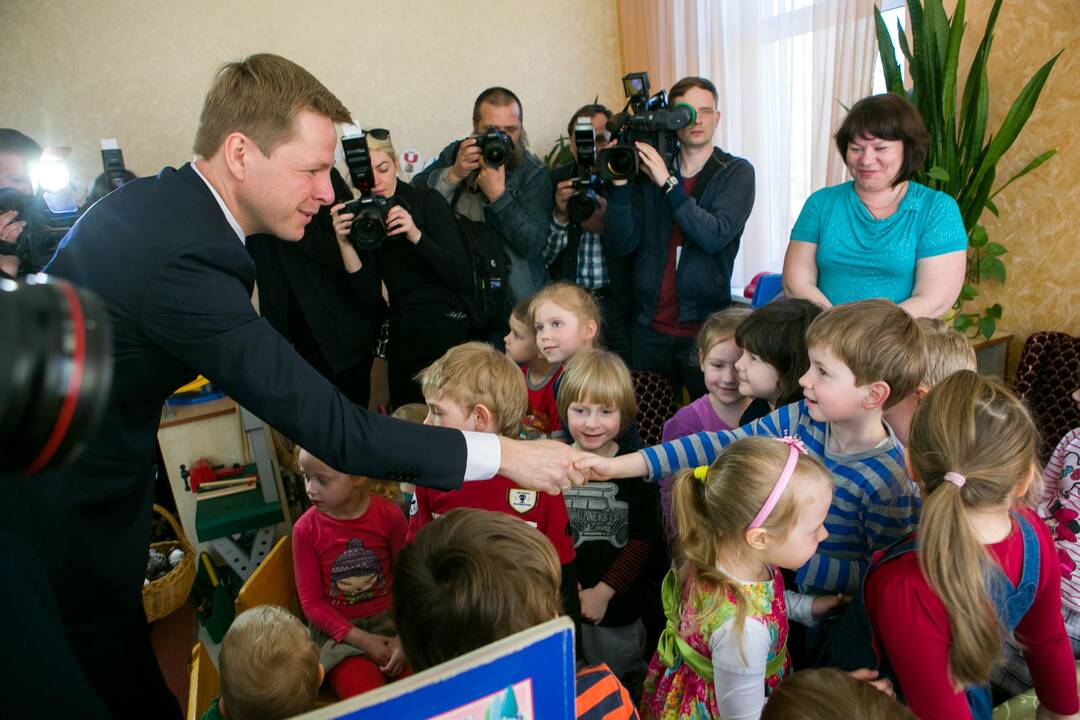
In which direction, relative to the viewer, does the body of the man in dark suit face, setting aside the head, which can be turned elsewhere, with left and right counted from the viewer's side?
facing to the right of the viewer

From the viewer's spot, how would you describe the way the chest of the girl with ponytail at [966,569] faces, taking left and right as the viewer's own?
facing away from the viewer

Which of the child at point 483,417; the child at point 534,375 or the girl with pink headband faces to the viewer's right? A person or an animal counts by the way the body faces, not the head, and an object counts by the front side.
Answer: the girl with pink headband

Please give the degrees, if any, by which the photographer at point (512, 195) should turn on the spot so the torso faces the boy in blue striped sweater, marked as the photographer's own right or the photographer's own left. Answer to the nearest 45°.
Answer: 0° — they already face them

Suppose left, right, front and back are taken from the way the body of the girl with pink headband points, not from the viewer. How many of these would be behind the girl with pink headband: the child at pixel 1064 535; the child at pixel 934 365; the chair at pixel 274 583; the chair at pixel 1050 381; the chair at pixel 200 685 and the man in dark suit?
3

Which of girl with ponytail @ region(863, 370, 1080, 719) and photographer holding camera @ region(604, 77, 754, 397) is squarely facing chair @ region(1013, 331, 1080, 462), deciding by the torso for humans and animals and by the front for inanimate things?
the girl with ponytail

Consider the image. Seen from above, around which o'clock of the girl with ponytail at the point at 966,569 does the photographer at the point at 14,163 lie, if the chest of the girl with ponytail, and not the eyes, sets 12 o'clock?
The photographer is roughly at 9 o'clock from the girl with ponytail.

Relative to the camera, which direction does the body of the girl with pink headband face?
to the viewer's right

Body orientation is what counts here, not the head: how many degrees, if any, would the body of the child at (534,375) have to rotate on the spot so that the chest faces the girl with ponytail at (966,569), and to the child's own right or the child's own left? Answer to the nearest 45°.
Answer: approximately 90° to the child's own left

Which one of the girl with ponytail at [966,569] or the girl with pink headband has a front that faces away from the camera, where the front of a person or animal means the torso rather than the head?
the girl with ponytail
